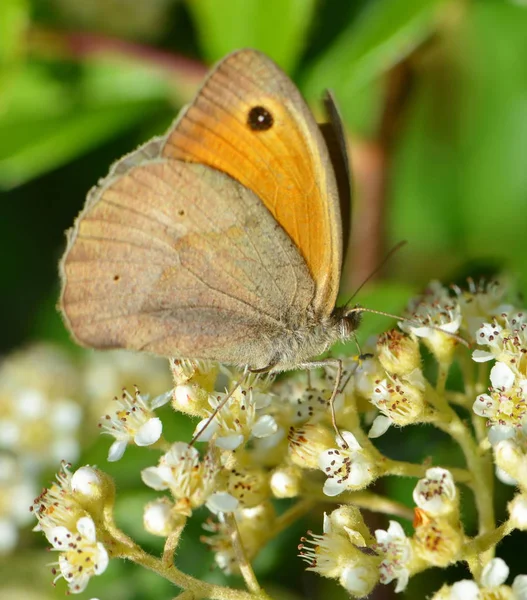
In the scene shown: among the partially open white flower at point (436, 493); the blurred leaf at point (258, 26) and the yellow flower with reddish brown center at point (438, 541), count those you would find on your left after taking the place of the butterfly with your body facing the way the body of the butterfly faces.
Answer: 1

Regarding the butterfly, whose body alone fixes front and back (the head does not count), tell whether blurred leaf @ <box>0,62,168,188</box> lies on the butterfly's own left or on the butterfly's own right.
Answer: on the butterfly's own left

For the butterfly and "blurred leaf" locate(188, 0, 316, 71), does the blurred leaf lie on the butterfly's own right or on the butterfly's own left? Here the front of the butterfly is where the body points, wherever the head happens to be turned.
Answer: on the butterfly's own left

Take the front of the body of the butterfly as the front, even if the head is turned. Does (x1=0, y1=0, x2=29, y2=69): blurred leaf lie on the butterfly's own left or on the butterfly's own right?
on the butterfly's own left

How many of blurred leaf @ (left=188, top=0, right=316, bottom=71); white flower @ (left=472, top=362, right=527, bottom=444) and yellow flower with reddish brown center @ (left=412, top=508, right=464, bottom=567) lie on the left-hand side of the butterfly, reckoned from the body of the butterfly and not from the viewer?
1

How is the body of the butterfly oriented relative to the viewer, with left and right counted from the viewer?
facing to the right of the viewer
